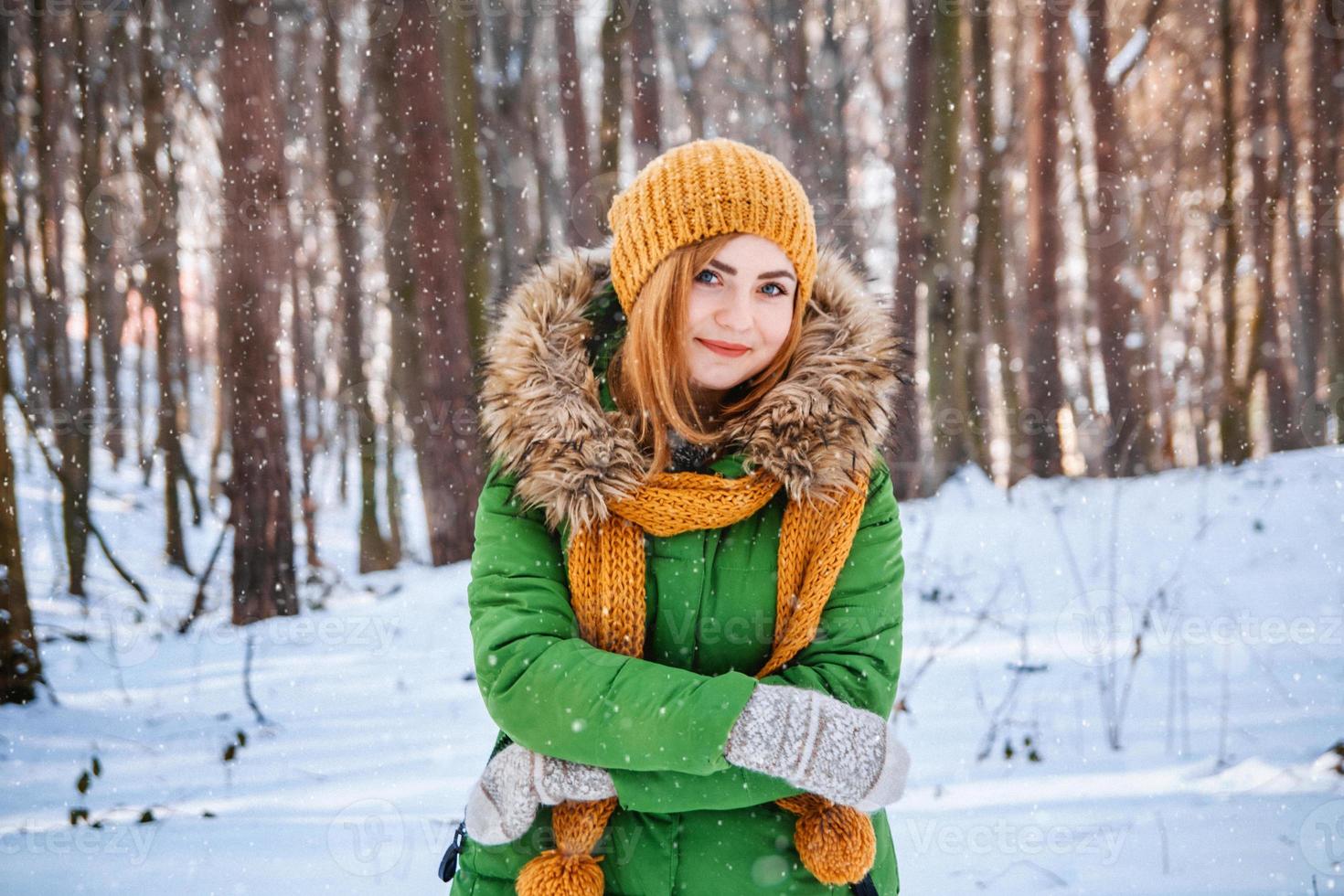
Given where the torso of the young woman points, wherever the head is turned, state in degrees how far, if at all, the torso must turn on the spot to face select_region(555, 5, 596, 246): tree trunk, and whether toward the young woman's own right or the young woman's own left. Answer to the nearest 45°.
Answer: approximately 180°

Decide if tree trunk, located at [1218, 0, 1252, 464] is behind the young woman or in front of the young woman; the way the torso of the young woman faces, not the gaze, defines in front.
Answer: behind

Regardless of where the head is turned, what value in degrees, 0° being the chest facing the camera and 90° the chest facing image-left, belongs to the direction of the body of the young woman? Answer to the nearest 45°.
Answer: approximately 0°

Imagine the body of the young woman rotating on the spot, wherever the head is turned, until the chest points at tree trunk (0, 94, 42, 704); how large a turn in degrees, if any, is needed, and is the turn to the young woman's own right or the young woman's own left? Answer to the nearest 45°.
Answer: approximately 135° to the young woman's own right

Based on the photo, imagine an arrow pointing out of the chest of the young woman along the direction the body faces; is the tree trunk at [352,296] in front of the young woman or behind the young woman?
behind

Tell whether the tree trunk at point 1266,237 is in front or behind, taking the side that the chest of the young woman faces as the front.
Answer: behind

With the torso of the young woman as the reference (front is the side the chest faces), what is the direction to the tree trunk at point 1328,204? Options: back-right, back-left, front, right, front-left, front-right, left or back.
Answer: back-left

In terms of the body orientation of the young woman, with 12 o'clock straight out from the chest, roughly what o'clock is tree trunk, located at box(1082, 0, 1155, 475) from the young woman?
The tree trunk is roughly at 7 o'clock from the young woman.

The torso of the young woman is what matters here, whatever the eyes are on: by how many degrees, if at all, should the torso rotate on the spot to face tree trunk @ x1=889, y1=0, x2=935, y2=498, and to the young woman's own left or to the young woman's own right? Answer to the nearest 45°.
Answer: approximately 180°

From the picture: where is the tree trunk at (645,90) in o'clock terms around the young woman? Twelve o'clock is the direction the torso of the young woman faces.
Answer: The tree trunk is roughly at 6 o'clock from the young woman.

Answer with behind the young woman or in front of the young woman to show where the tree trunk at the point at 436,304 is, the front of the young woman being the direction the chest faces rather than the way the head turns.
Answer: behind

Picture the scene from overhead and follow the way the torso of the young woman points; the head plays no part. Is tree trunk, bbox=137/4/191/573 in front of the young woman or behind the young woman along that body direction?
behind
